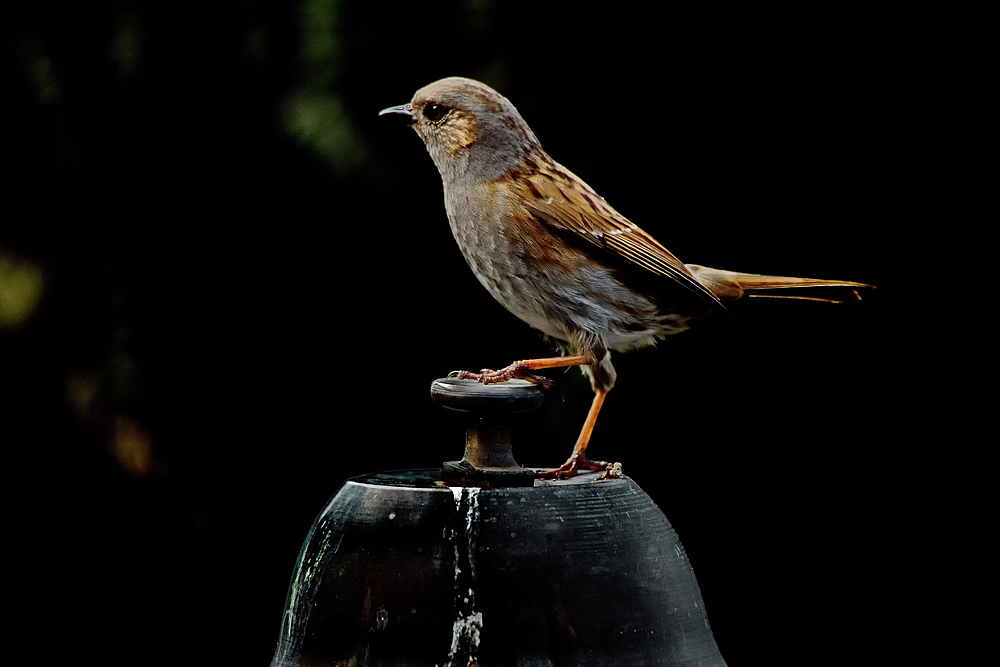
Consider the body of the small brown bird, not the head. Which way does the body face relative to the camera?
to the viewer's left
